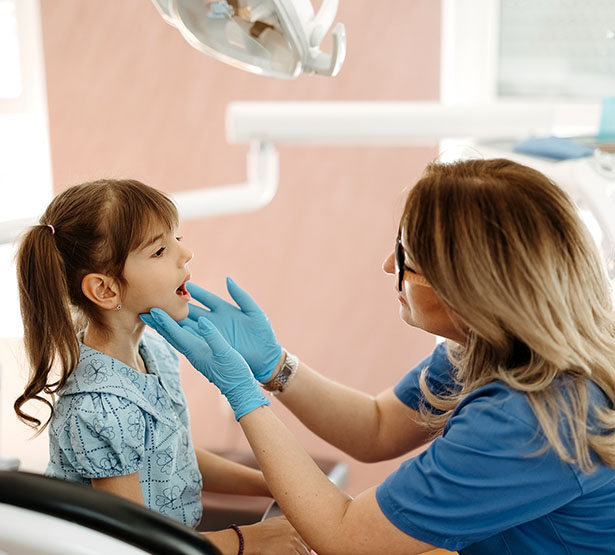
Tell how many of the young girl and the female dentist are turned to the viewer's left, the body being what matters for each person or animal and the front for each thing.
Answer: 1

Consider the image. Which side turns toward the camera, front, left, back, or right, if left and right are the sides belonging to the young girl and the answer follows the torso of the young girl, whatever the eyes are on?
right

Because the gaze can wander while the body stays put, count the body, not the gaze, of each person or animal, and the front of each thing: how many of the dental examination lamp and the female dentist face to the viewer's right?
0

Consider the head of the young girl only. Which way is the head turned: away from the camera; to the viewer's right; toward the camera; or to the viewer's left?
to the viewer's right

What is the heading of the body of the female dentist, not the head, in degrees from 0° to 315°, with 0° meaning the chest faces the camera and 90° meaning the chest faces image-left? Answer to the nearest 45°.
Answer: approximately 90°

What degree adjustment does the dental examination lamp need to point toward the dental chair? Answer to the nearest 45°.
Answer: approximately 45° to its left

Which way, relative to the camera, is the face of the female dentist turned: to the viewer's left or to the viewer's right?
to the viewer's left

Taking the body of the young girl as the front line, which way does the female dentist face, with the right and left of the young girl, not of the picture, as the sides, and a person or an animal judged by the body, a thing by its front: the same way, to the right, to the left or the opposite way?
the opposite way

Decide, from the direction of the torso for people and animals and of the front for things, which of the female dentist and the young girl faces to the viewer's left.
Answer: the female dentist

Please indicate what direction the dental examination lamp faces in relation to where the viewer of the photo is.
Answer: facing the viewer and to the left of the viewer
